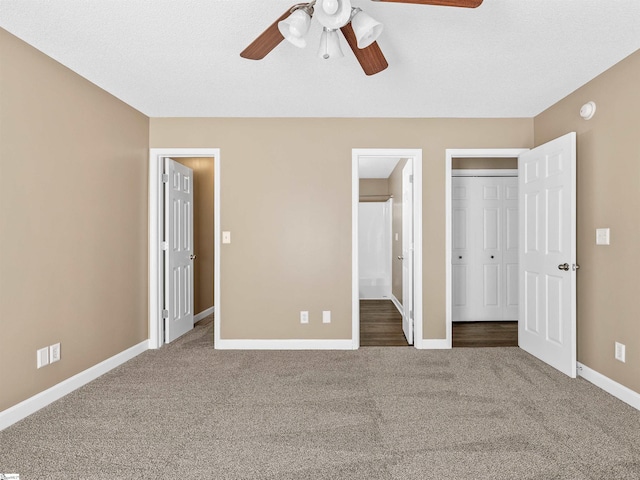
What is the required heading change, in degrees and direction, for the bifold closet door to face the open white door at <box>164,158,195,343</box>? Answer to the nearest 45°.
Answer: approximately 45° to its right

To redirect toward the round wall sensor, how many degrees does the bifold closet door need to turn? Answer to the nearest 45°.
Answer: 0° — it already faces it

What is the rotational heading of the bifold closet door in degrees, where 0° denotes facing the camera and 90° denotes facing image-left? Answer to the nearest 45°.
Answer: approximately 0°

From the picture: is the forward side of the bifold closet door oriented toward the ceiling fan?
yes

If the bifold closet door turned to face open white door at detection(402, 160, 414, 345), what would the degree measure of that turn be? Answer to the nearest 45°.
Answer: approximately 45° to its right

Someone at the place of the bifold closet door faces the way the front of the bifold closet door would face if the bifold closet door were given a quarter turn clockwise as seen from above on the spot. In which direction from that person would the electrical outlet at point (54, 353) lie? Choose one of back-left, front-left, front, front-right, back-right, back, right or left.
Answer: front-left

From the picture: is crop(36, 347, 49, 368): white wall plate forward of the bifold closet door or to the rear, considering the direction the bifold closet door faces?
forward

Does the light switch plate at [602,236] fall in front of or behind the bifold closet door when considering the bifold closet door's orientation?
in front

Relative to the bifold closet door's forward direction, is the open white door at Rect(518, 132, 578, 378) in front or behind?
in front
